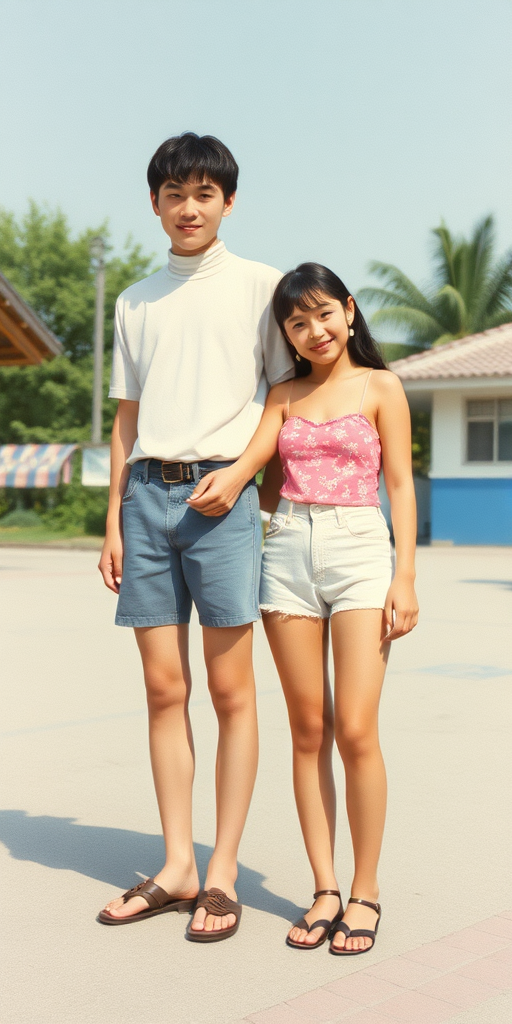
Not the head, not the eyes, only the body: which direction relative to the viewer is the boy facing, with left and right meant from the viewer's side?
facing the viewer

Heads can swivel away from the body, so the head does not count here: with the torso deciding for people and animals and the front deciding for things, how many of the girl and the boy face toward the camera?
2

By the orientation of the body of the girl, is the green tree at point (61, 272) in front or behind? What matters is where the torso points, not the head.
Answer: behind

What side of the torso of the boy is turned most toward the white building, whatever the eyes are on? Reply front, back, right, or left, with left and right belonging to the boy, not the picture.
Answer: back

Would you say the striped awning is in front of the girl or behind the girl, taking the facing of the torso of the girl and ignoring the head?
behind
